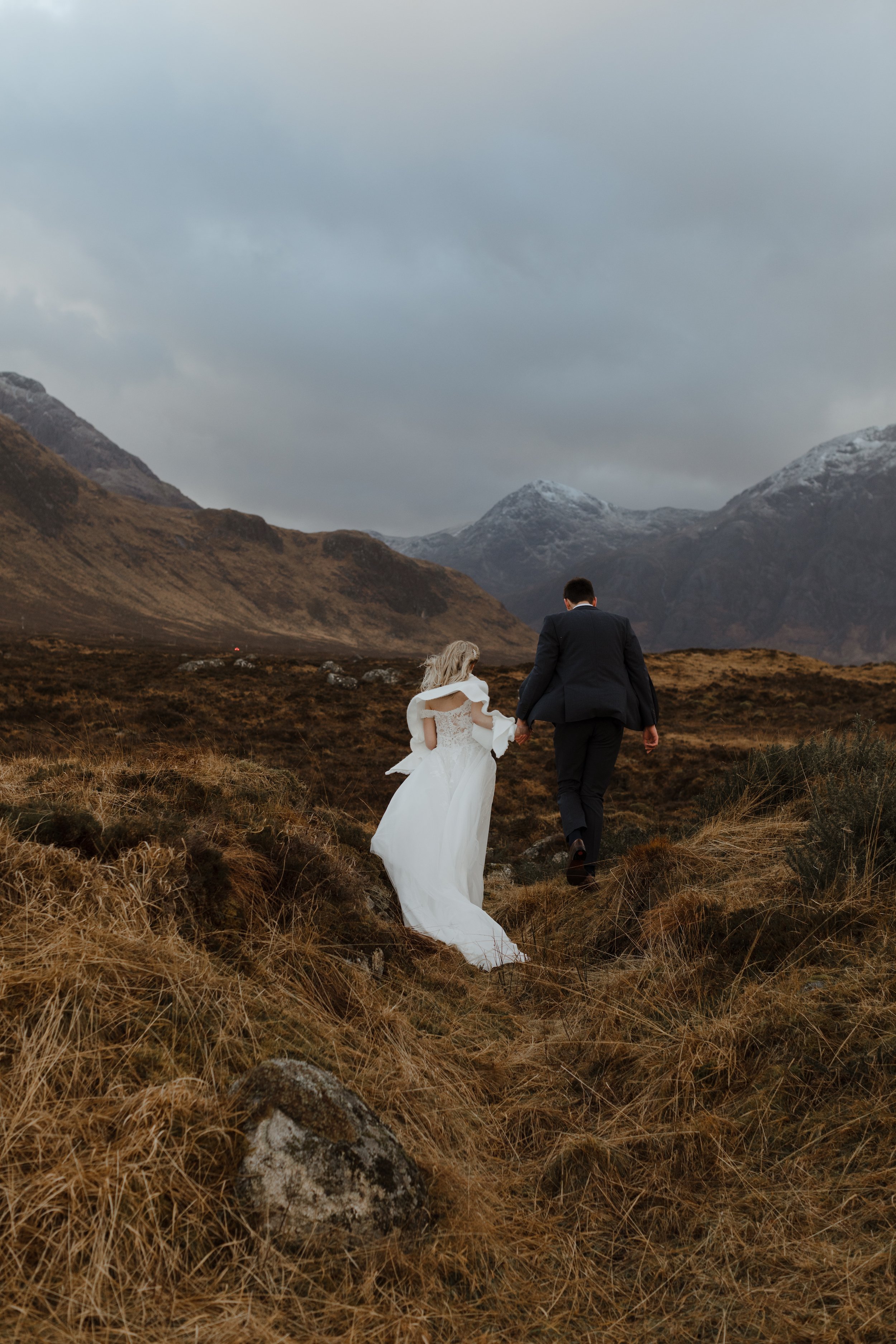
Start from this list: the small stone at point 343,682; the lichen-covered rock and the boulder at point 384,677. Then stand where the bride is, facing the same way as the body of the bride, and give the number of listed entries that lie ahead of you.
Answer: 2

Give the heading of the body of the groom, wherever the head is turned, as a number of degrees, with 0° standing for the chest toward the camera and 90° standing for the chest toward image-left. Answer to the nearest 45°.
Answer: approximately 180°

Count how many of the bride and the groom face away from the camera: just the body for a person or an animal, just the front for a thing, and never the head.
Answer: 2

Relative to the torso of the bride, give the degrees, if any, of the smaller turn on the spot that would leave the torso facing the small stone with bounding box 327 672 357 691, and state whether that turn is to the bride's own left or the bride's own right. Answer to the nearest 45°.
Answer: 0° — they already face it

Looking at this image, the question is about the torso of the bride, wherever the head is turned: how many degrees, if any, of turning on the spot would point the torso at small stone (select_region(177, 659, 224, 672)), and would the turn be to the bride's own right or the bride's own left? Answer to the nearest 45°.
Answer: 0° — they already face it

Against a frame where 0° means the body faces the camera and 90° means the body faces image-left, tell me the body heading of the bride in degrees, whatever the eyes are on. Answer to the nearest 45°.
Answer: approximately 180°

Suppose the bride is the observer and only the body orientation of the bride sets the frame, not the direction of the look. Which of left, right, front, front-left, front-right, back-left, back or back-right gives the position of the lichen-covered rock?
back

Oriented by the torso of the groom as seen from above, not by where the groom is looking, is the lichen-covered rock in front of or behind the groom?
behind

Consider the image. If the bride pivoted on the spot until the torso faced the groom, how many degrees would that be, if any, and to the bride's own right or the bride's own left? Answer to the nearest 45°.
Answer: approximately 90° to the bride's own right

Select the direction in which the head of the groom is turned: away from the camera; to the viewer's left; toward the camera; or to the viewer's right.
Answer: away from the camera
